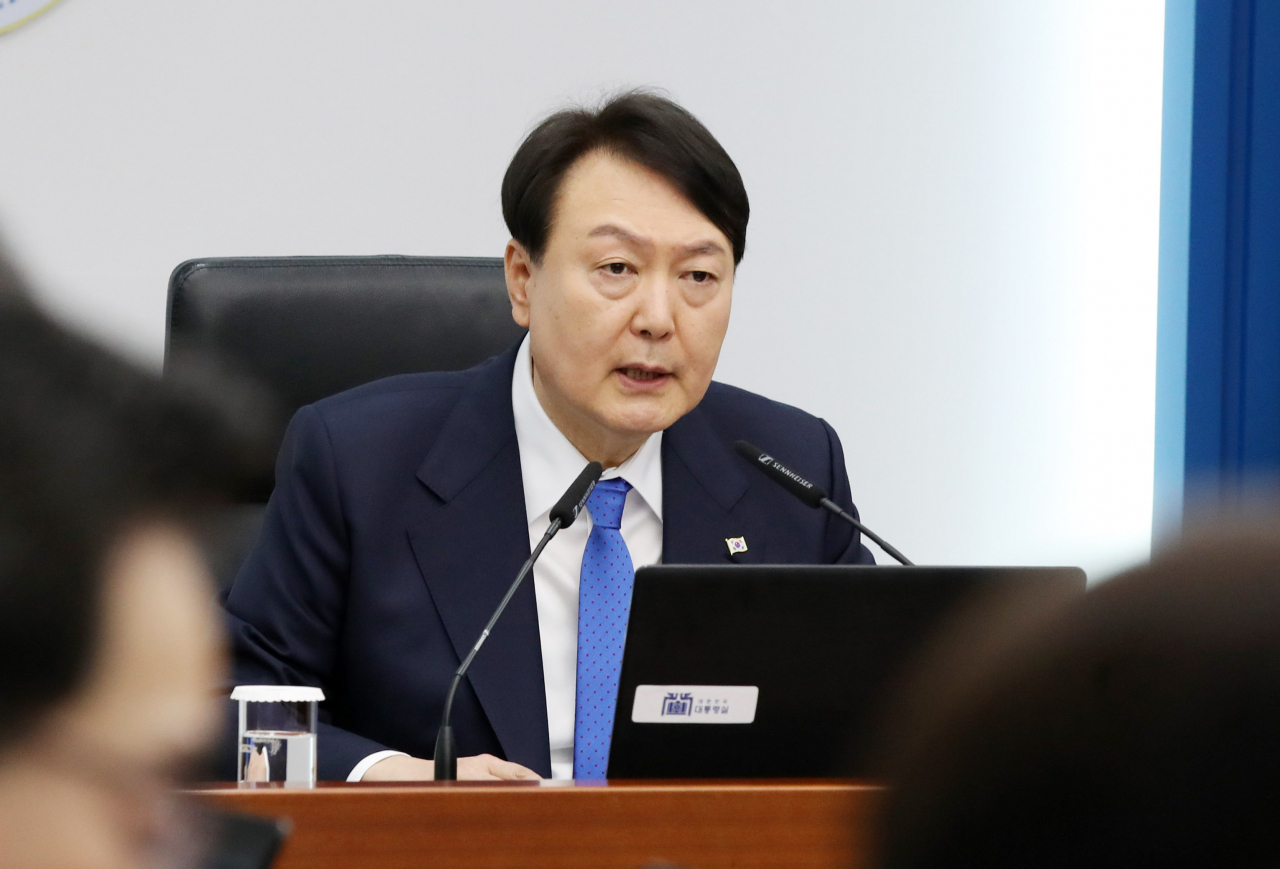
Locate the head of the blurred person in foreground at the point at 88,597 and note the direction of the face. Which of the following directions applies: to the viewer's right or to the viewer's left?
to the viewer's right

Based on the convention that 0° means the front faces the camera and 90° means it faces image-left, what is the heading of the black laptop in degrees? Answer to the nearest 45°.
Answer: approximately 180°

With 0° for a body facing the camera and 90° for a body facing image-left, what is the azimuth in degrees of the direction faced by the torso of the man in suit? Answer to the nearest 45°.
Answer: approximately 315°

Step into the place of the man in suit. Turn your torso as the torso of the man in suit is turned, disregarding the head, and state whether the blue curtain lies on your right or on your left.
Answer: on your left

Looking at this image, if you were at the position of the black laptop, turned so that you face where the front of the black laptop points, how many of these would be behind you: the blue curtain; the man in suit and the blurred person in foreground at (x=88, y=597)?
1
